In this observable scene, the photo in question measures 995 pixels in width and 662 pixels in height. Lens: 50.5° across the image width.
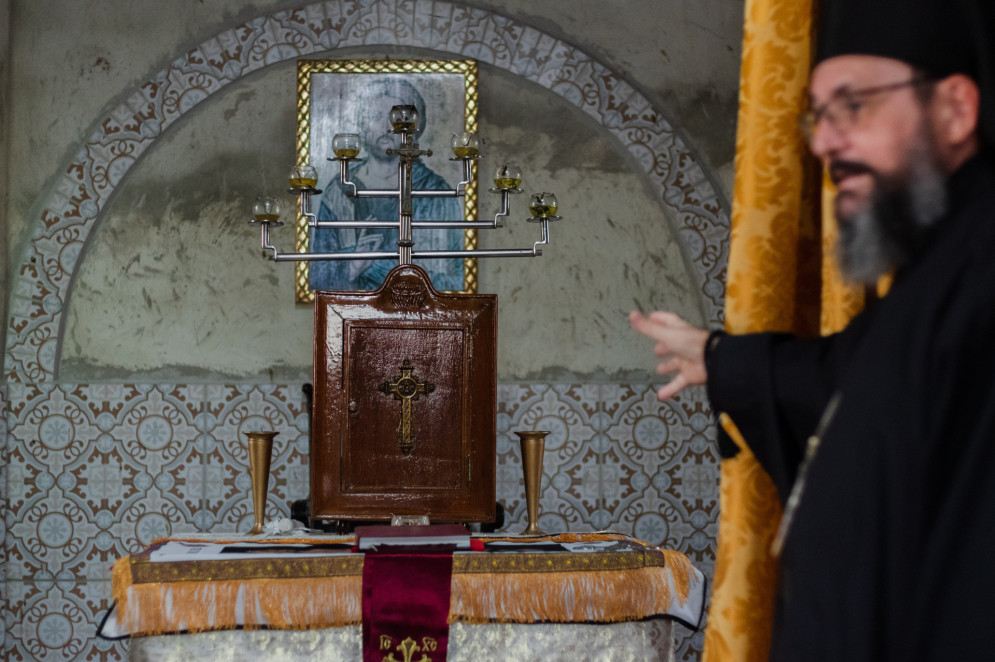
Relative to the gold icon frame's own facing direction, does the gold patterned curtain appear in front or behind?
in front

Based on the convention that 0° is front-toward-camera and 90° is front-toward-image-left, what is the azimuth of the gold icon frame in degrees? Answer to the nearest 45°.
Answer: approximately 0°

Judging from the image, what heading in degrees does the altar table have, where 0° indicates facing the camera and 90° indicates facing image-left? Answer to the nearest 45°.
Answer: approximately 0°

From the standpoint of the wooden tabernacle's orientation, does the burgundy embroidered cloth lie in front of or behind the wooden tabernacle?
in front
